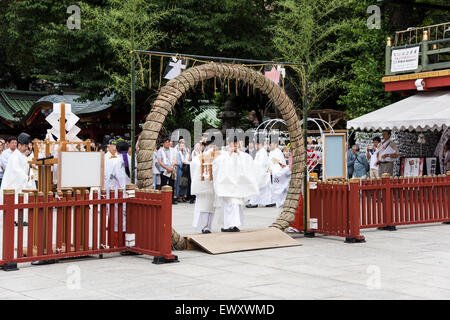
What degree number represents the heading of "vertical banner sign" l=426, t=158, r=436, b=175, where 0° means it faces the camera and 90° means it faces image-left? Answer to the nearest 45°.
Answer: approximately 0°

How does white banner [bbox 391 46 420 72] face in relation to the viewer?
toward the camera

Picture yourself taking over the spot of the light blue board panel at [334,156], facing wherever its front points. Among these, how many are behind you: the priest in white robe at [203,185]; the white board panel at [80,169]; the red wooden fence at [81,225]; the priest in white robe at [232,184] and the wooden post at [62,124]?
0

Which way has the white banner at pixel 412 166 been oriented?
toward the camera

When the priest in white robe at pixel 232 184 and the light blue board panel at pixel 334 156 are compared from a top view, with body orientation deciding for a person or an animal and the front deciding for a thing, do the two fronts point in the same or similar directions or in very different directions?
same or similar directions

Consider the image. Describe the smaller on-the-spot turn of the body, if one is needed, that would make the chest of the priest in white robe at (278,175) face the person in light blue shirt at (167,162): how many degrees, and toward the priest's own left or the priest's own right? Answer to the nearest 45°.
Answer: approximately 45° to the priest's own right

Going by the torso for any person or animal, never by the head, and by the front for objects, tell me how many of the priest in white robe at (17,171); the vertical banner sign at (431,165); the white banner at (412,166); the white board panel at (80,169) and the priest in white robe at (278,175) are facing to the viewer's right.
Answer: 1

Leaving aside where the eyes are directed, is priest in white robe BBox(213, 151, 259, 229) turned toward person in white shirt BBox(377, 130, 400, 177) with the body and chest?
no

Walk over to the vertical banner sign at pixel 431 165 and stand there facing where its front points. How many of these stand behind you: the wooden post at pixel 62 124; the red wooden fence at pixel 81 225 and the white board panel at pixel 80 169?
0

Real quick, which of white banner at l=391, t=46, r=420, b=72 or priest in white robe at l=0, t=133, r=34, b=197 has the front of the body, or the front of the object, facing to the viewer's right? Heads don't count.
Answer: the priest in white robe

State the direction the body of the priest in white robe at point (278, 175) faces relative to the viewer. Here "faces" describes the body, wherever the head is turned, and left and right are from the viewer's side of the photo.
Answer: facing the viewer and to the left of the viewer

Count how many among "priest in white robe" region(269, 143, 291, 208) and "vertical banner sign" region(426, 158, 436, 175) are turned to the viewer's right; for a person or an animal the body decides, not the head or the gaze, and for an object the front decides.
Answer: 0

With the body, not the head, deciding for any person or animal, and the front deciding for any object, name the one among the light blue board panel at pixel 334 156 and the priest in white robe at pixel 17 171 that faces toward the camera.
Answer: the light blue board panel

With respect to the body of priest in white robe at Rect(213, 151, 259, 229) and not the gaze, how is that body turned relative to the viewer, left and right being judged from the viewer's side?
facing the viewer

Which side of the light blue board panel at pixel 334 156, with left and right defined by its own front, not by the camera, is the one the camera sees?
front
